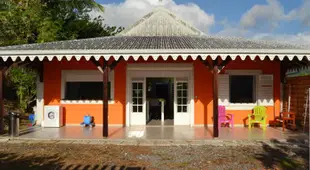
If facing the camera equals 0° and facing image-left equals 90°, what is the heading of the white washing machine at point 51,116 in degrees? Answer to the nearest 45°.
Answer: approximately 0°

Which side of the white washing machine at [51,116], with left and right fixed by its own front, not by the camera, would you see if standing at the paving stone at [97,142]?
front

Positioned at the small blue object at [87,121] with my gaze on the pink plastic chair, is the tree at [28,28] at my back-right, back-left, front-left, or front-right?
back-left

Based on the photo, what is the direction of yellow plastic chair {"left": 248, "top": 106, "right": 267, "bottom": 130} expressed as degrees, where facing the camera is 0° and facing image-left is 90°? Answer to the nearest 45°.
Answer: approximately 45°

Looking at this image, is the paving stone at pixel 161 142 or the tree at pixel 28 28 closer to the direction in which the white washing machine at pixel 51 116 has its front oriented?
the paving stone

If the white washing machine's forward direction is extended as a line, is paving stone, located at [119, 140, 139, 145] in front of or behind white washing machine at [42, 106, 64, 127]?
in front

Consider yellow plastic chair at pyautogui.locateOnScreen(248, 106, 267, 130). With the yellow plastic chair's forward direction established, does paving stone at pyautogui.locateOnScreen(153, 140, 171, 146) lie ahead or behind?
ahead

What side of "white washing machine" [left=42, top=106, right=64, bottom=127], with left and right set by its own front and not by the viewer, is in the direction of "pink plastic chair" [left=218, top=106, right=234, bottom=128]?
left
